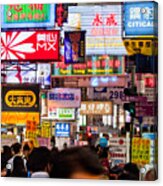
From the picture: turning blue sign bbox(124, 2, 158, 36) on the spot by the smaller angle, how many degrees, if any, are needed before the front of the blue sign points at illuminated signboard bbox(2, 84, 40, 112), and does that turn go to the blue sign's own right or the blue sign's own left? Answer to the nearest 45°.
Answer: approximately 90° to the blue sign's own right

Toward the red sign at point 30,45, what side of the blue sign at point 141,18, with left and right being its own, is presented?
right

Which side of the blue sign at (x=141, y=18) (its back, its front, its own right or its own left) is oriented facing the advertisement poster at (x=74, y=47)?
right
